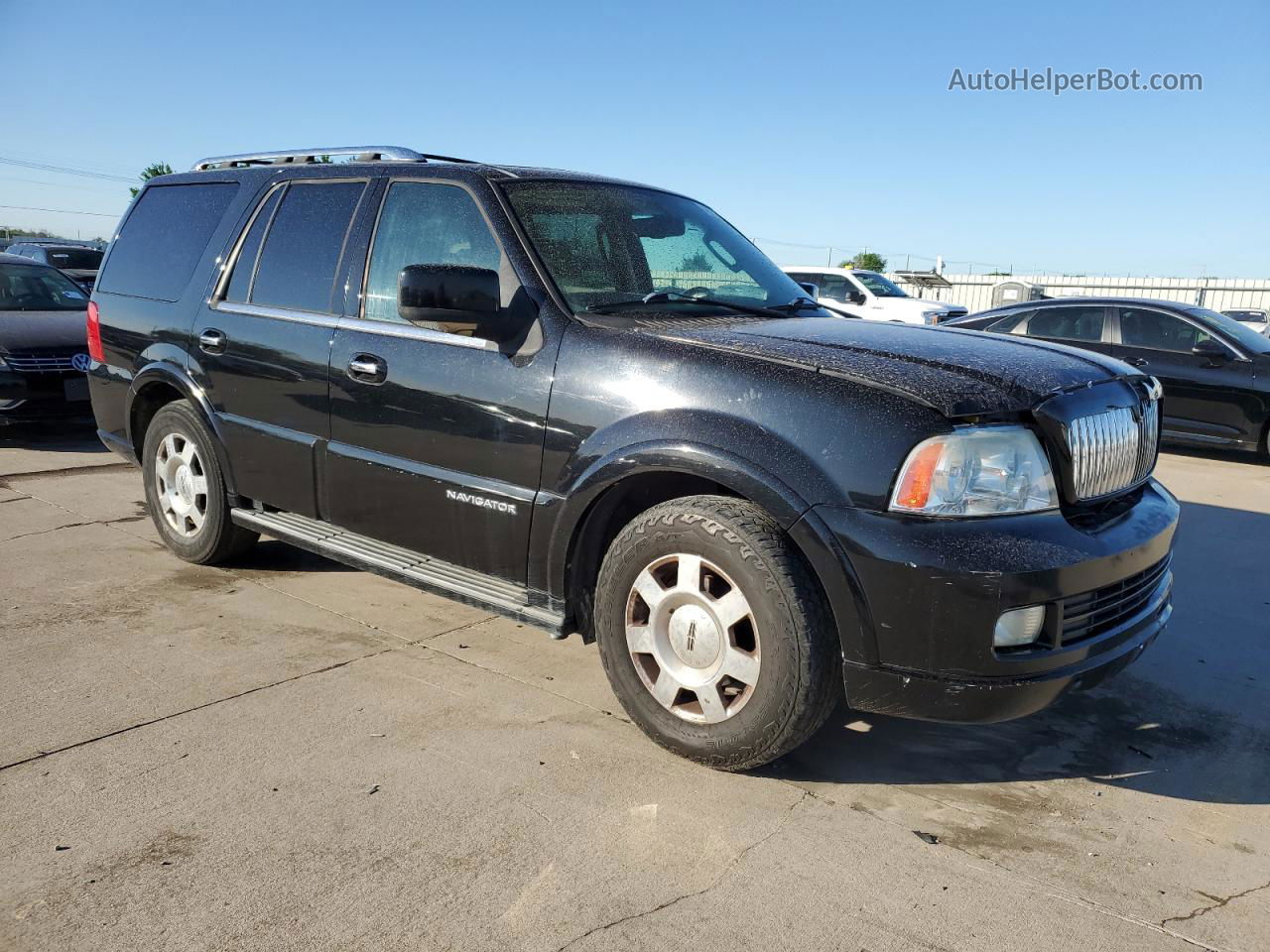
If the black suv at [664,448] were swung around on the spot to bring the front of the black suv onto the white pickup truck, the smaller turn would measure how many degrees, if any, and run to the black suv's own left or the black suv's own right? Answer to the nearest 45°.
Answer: approximately 135° to the black suv's own left

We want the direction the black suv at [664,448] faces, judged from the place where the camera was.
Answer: facing the viewer and to the right of the viewer

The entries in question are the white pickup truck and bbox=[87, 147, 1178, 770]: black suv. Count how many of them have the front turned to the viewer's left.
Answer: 0

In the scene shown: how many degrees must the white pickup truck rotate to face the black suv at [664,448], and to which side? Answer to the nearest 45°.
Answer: approximately 45° to its right
